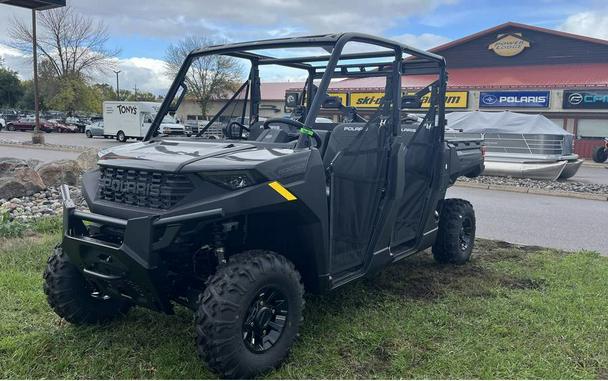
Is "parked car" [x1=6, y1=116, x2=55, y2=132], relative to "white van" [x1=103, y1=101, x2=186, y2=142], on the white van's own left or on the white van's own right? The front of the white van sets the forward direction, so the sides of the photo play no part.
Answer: on the white van's own left

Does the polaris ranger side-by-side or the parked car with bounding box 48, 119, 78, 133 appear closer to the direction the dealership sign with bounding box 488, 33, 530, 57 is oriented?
the polaris ranger side-by-side

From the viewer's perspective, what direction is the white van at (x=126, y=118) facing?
to the viewer's right

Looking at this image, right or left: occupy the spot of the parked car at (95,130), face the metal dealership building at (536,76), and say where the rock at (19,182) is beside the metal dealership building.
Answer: right

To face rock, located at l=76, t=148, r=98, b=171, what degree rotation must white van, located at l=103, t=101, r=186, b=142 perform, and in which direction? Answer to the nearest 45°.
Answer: approximately 90° to its right

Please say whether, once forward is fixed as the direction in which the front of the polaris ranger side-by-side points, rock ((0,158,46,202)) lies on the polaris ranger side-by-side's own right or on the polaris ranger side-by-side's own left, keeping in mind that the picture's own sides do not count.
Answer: on the polaris ranger side-by-side's own right

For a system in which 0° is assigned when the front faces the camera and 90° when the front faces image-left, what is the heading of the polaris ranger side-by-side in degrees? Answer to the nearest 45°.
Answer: approximately 45°

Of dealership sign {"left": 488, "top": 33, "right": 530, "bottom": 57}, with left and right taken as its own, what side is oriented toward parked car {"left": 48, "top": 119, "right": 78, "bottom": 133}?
right
